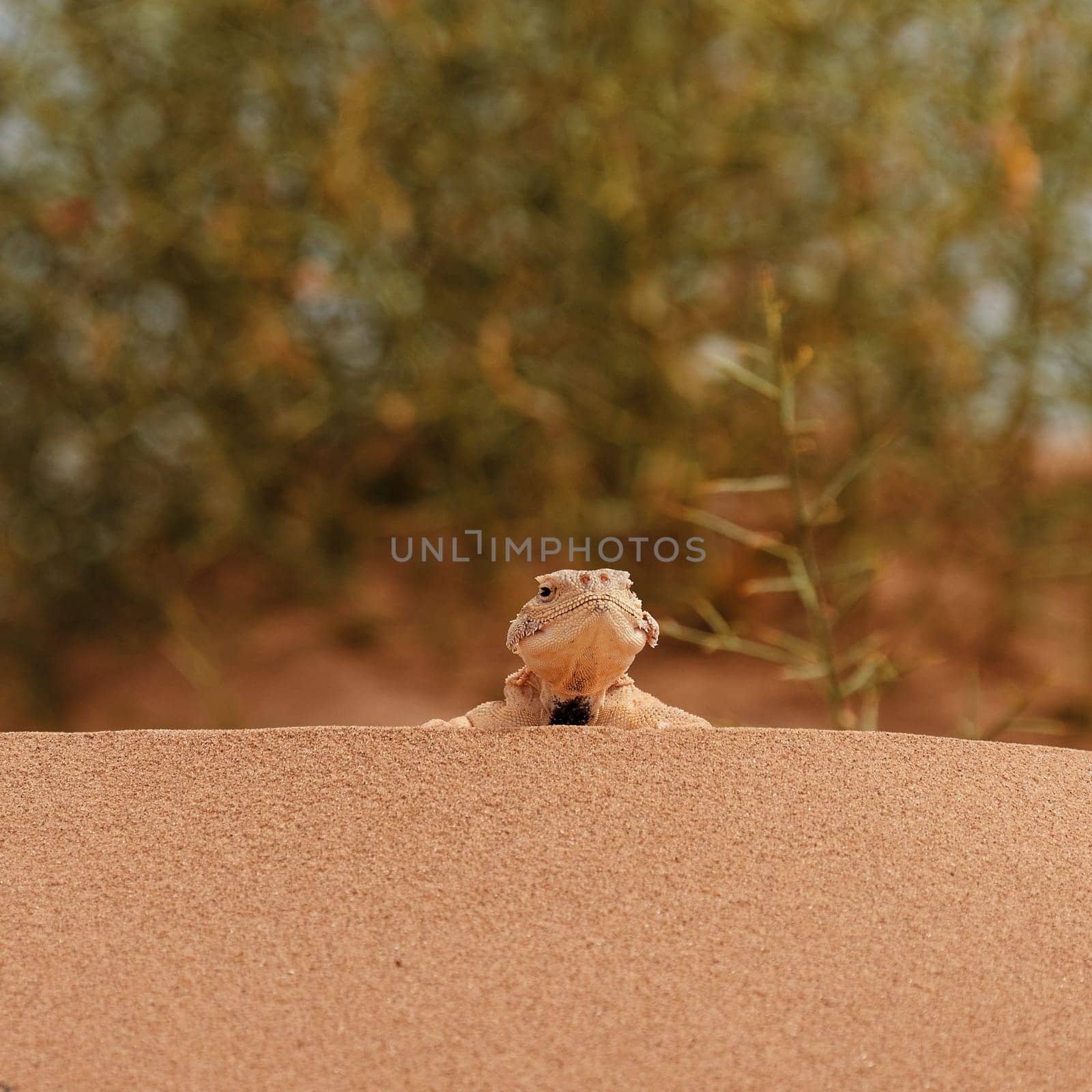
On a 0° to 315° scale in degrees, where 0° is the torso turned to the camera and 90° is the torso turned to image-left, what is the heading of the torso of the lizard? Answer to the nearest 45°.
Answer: approximately 0°
